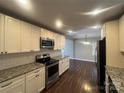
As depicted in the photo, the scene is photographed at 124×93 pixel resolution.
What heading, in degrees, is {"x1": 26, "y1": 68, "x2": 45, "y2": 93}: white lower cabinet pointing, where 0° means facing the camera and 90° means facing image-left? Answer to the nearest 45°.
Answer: approximately 315°

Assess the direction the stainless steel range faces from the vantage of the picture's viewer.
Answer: facing the viewer and to the right of the viewer

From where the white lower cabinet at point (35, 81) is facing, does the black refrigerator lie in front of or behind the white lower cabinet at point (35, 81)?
in front

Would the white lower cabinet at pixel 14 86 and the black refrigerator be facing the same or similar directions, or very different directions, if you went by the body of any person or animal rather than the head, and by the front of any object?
very different directions

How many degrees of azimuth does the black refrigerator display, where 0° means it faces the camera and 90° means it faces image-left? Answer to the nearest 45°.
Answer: approximately 90°

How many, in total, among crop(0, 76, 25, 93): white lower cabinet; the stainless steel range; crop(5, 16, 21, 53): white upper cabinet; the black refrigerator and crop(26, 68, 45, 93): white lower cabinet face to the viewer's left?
1

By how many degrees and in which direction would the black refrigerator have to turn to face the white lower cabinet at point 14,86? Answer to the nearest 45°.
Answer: approximately 45° to its left

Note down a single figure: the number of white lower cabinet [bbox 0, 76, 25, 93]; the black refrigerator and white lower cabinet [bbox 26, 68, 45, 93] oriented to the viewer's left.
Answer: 1

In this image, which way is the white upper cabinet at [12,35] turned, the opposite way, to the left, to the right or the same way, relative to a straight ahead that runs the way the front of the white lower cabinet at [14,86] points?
the same way

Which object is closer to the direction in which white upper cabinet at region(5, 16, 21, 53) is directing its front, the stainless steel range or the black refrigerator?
the black refrigerator

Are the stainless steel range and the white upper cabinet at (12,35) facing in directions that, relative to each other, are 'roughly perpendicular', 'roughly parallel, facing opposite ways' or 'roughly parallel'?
roughly parallel

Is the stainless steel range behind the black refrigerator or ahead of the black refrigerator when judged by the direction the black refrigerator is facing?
ahead

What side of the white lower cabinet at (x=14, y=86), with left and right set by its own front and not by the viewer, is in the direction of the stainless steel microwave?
left

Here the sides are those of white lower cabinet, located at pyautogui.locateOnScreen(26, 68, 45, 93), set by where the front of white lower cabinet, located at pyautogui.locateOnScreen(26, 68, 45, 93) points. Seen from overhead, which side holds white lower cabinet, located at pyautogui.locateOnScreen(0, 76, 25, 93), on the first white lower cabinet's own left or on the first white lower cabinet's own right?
on the first white lower cabinet's own right

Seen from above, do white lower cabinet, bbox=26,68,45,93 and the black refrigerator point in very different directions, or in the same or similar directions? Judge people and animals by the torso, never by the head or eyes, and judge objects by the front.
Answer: very different directions
